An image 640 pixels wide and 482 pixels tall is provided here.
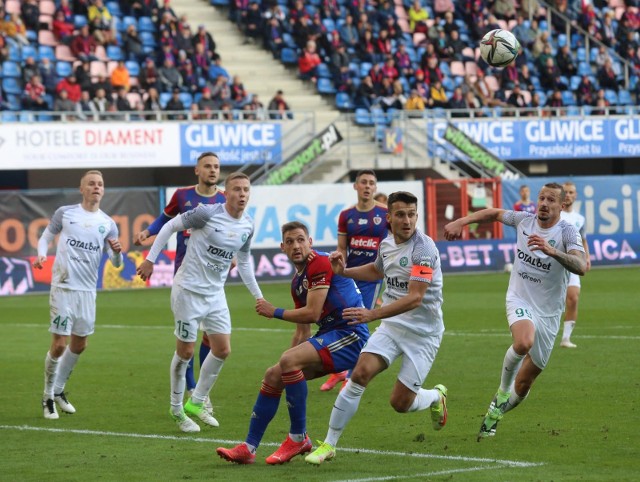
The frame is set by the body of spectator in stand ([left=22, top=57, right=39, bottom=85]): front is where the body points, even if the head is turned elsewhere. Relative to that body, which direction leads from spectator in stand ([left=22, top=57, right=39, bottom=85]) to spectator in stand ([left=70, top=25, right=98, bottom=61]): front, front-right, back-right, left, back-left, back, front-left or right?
back-left

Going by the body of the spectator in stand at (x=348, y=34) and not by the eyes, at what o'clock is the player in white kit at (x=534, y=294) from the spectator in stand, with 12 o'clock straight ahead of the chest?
The player in white kit is roughly at 12 o'clock from the spectator in stand.

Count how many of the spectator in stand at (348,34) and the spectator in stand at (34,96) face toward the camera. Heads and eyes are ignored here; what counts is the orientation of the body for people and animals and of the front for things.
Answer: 2

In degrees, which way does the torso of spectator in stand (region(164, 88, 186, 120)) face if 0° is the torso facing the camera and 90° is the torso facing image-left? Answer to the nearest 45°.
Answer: approximately 0°
